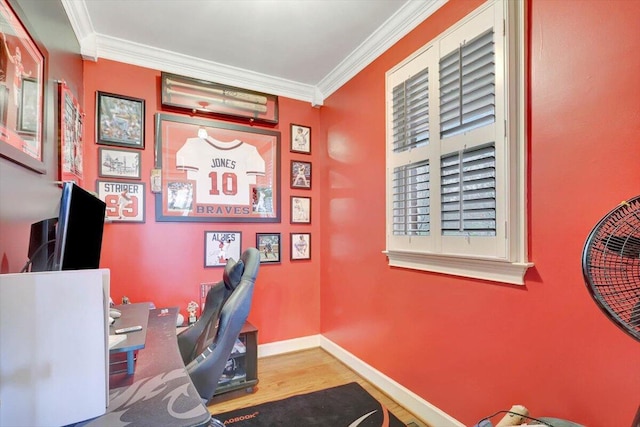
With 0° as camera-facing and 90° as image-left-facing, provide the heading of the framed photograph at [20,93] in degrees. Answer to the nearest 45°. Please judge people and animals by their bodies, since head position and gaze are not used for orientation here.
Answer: approximately 315°

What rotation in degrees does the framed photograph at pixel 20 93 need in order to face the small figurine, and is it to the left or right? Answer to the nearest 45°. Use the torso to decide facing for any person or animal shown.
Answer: approximately 90° to its left

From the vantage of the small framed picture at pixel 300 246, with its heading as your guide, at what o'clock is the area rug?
The area rug is roughly at 12 o'clock from the small framed picture.

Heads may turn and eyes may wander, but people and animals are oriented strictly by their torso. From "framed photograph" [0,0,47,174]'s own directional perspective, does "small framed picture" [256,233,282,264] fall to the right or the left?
on its left

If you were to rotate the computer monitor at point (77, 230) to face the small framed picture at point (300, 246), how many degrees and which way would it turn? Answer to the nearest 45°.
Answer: approximately 90° to its left

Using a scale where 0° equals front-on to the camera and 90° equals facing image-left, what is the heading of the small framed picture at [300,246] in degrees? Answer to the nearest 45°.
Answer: approximately 0°

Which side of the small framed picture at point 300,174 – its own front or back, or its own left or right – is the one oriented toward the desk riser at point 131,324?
front

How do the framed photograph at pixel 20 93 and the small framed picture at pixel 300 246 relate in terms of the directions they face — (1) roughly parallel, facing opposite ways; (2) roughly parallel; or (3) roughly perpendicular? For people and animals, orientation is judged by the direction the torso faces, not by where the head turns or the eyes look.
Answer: roughly perpendicular

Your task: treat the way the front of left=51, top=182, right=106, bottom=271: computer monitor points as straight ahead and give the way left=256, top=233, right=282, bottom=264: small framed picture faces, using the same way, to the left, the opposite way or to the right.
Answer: to the right
